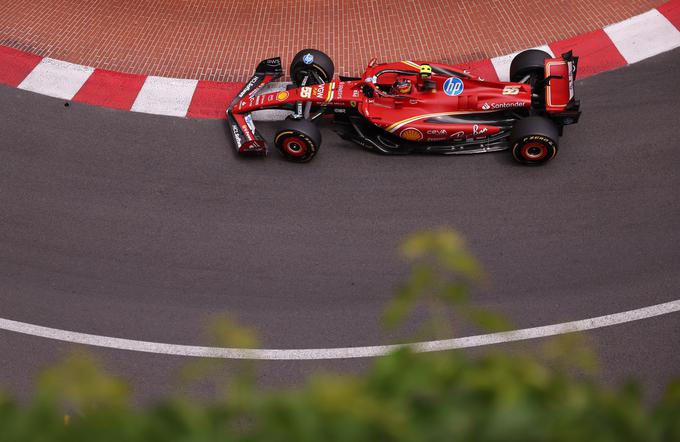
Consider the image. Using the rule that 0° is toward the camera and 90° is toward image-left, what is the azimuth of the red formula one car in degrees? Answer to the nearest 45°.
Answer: approximately 90°
